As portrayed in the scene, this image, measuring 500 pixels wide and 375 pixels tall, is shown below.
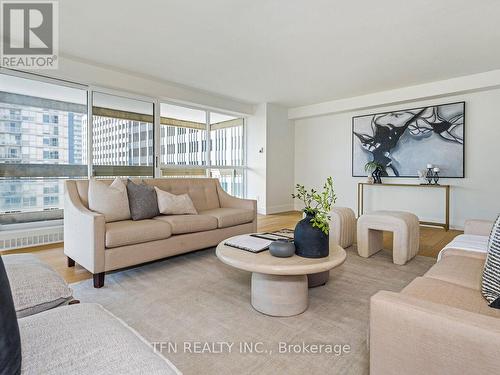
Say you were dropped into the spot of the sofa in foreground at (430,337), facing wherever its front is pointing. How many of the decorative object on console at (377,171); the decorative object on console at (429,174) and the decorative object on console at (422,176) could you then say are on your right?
3

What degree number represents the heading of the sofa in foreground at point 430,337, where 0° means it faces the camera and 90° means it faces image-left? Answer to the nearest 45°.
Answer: approximately 90°

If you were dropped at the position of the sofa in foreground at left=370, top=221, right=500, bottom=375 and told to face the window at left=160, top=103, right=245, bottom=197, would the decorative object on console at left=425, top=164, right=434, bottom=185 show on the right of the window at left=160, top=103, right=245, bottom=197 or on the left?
right

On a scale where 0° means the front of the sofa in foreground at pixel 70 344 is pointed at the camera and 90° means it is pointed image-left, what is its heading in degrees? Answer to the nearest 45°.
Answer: approximately 225°

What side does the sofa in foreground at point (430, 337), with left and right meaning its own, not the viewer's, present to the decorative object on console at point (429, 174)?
right

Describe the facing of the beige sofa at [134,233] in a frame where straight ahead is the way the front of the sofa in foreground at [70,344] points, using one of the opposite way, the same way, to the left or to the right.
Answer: to the right

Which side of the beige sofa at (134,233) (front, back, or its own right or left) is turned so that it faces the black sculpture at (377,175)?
left

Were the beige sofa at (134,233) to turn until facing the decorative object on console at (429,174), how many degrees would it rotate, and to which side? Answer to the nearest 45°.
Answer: approximately 45° to its left

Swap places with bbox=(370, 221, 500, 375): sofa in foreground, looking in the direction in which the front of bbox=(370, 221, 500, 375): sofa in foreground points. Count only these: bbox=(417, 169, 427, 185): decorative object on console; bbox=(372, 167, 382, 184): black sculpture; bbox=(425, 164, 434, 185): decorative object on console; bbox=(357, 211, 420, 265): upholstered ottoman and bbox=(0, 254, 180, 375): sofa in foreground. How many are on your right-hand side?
4

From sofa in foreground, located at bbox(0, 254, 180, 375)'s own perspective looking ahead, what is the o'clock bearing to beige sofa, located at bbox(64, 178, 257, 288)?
The beige sofa is roughly at 11 o'clock from the sofa in foreground.
